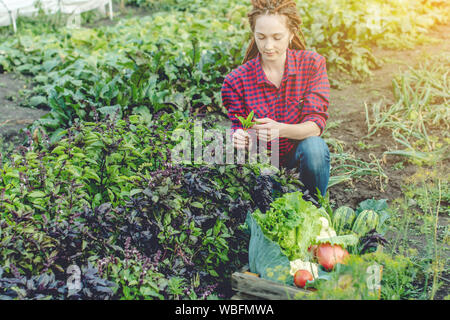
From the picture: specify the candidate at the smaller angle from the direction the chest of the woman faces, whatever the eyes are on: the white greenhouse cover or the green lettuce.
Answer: the green lettuce

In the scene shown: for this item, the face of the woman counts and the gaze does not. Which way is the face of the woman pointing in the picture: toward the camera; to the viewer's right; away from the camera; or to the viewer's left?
toward the camera

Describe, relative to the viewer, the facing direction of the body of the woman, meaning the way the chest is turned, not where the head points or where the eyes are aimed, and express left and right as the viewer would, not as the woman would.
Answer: facing the viewer

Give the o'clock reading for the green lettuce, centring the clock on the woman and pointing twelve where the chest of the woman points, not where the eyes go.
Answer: The green lettuce is roughly at 12 o'clock from the woman.

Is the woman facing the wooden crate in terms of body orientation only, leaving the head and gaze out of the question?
yes

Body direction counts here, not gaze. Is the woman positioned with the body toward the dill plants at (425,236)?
no

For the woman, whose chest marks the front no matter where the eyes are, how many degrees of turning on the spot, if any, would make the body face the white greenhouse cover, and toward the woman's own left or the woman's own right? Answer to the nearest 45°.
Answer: approximately 135° to the woman's own right

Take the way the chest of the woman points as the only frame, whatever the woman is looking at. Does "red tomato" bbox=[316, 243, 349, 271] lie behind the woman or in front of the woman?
in front
